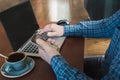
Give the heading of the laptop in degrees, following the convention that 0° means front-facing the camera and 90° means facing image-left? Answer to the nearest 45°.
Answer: approximately 315°
